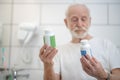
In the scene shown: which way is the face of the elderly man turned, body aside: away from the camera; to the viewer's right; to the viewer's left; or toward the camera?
toward the camera

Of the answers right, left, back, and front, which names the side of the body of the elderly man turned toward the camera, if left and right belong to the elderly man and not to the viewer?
front
